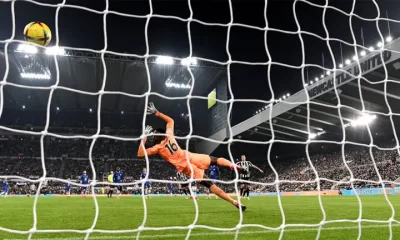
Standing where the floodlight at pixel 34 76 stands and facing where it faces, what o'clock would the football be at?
The football is roughly at 12 o'clock from the floodlight.

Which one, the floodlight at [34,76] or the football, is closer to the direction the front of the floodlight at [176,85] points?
the football

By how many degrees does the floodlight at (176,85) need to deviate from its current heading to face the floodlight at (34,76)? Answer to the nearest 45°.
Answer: approximately 90° to its right

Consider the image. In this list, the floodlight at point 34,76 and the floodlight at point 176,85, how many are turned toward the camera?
2

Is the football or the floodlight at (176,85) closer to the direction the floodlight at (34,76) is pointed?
the football

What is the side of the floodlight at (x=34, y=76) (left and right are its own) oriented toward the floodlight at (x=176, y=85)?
left

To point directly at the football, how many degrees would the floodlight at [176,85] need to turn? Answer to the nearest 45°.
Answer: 0° — it already faces it

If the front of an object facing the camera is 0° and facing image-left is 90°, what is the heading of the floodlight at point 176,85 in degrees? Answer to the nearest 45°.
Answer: approximately 0°
